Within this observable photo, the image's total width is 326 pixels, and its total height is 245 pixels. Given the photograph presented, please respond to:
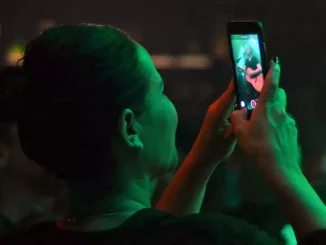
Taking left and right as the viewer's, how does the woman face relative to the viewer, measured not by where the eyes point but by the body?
facing away from the viewer and to the right of the viewer

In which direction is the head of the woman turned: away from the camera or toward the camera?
away from the camera
